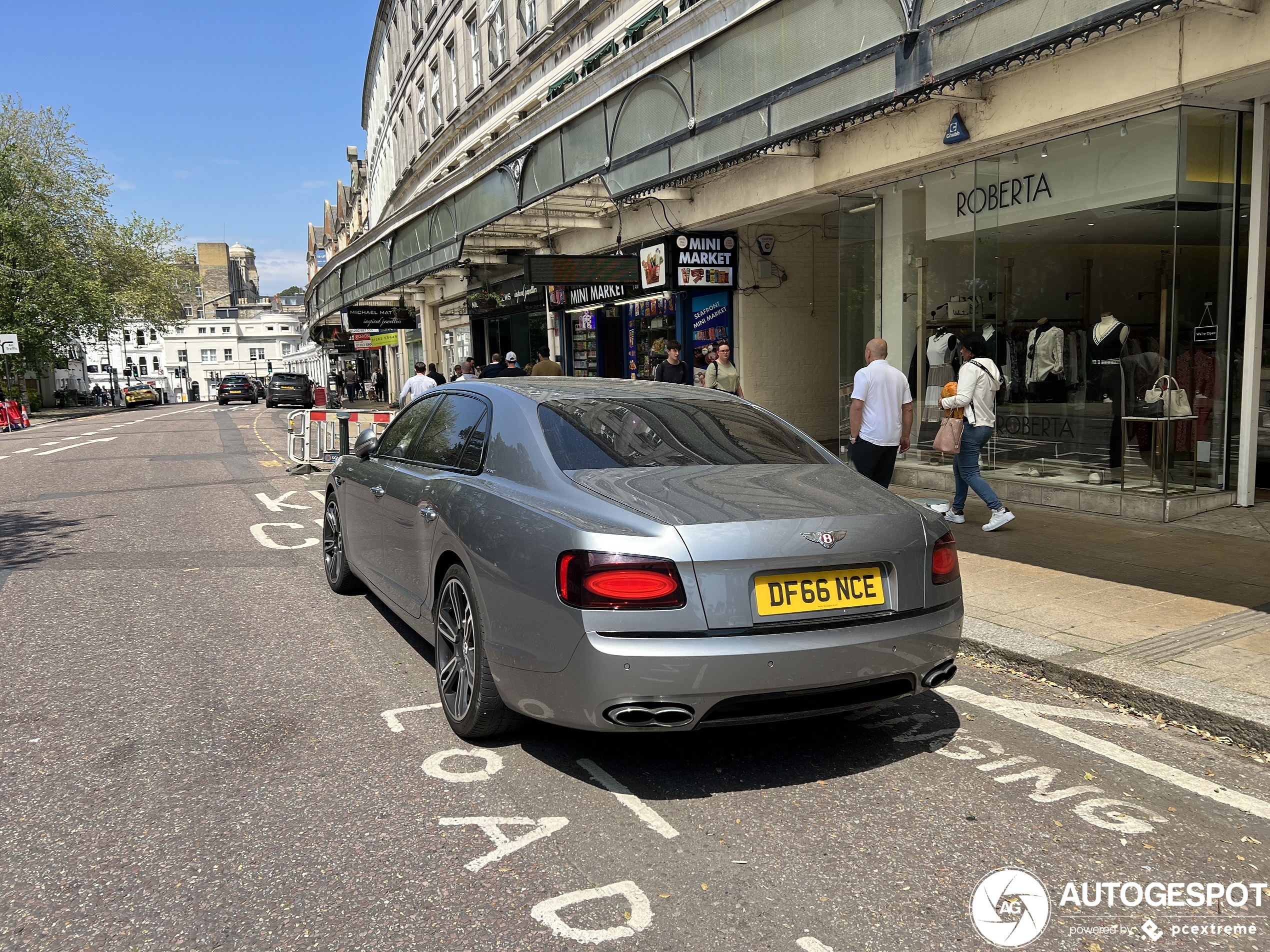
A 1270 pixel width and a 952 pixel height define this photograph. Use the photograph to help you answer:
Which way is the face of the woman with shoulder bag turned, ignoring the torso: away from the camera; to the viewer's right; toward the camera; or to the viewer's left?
to the viewer's left

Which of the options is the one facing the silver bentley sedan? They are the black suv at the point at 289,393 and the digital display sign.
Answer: the digital display sign

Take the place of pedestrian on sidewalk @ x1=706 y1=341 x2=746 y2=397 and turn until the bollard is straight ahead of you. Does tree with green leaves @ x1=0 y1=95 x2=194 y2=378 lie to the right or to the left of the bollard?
right

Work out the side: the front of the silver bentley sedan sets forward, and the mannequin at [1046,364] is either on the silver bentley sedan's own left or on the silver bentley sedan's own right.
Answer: on the silver bentley sedan's own right

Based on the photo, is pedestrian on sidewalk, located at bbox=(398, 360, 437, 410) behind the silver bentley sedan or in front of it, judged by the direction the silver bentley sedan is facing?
in front

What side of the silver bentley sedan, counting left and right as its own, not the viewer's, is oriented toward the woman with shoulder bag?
right

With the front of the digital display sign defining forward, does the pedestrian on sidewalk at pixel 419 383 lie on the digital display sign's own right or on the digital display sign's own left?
on the digital display sign's own right

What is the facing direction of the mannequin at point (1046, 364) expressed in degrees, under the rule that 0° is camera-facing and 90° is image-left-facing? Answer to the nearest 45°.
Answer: approximately 45°

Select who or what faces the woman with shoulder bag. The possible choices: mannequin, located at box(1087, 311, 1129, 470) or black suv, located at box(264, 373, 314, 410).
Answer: the mannequin

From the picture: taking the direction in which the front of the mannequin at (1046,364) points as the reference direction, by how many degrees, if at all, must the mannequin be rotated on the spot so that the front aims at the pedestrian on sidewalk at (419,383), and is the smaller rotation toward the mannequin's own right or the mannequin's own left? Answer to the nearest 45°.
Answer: approximately 45° to the mannequin's own right

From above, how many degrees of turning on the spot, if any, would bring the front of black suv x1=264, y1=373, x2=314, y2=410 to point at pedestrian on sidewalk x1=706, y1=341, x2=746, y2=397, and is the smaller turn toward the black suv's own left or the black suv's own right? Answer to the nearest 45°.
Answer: approximately 180°

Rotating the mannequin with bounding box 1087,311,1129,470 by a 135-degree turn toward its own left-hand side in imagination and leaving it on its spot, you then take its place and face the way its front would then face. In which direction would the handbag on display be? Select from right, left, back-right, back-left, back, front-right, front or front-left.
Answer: front-right

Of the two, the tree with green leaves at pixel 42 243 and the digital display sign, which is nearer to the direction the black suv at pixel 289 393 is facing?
the tree with green leaves

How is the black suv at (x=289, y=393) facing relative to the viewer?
away from the camera
